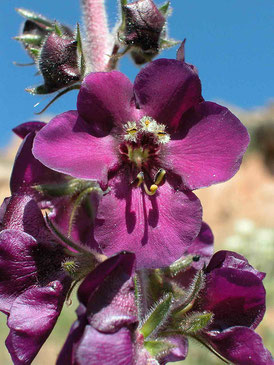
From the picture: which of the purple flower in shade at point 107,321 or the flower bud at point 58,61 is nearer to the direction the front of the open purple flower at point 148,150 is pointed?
the purple flower in shade

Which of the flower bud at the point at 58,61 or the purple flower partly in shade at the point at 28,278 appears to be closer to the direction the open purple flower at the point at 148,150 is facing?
the purple flower partly in shade

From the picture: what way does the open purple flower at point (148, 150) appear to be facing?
toward the camera

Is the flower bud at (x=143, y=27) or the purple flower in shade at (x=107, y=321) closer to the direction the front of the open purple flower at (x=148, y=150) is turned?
the purple flower in shade

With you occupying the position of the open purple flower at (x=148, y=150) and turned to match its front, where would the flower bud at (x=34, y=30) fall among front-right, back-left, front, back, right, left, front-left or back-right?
back-right

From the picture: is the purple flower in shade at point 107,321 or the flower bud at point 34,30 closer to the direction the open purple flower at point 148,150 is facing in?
the purple flower in shade

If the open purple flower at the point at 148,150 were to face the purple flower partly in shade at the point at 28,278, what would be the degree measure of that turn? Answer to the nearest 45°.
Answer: approximately 45° to its right

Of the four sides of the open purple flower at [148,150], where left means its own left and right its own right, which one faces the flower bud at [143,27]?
back

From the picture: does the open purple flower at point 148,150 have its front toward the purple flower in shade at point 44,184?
no
